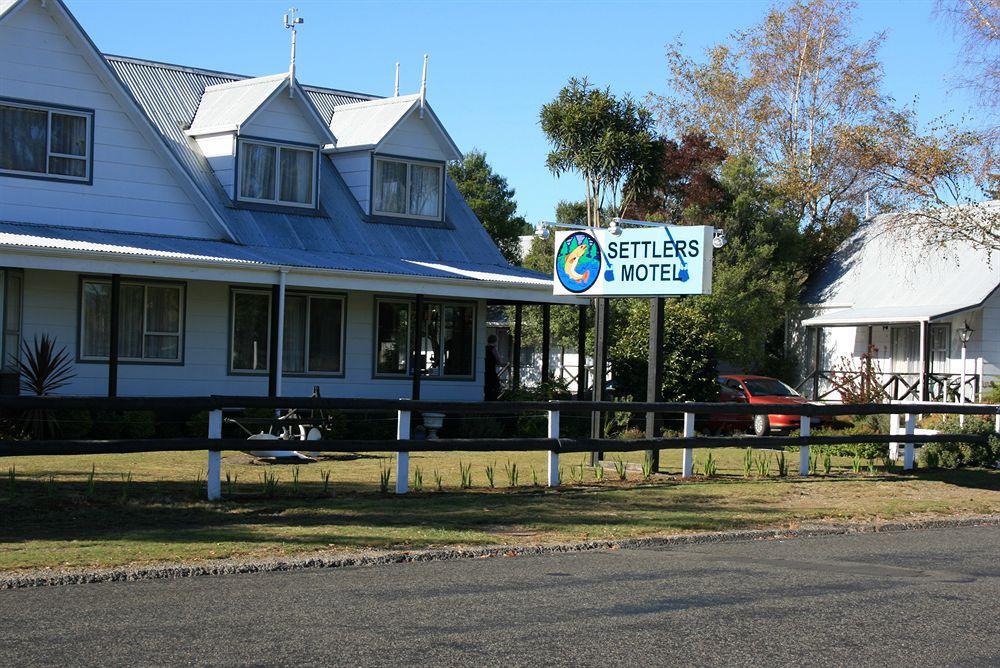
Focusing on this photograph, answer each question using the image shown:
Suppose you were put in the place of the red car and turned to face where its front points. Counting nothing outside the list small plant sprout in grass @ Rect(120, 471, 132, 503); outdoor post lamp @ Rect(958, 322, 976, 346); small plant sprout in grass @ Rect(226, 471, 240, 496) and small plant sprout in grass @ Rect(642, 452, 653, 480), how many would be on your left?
1

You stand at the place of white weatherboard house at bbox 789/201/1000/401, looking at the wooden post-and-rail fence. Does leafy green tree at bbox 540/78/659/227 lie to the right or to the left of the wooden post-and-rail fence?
right

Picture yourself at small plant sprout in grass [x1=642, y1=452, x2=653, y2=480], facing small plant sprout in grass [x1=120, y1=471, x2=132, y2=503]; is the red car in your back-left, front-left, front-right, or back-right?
back-right

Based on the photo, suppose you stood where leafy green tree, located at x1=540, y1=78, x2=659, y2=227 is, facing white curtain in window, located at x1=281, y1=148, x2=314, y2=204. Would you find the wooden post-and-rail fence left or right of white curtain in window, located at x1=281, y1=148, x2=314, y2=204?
left

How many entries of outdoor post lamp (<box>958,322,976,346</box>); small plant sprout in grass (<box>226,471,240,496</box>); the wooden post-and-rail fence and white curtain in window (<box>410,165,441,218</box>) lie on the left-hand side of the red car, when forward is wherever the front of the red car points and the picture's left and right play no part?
1
